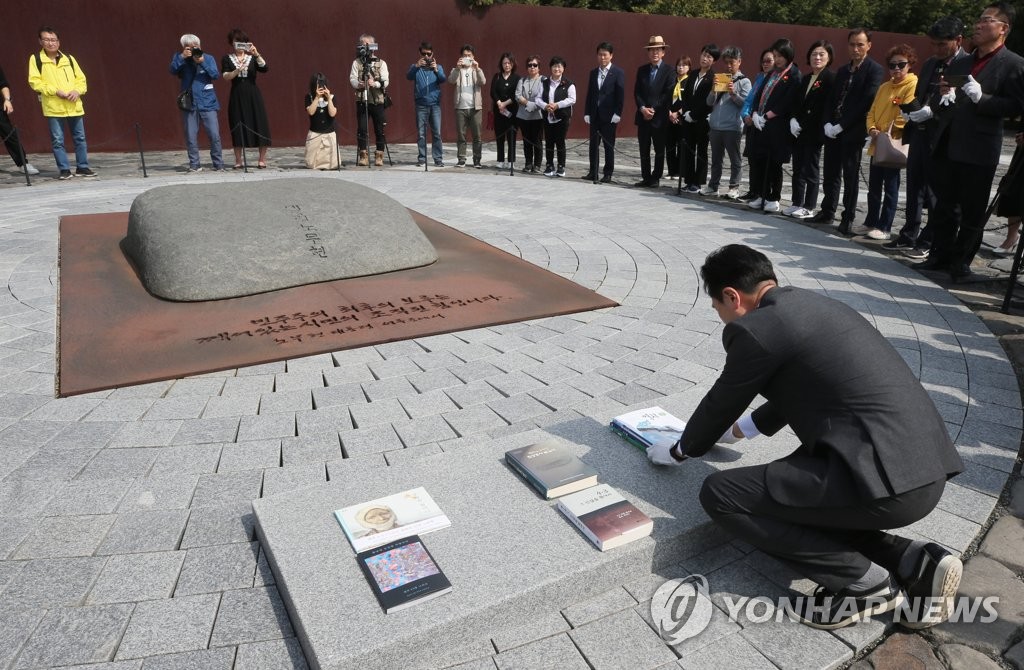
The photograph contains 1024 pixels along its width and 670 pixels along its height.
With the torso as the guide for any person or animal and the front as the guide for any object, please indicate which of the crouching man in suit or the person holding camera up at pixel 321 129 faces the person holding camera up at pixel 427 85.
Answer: the crouching man in suit

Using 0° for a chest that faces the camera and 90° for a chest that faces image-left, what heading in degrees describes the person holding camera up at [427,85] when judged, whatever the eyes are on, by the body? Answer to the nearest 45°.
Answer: approximately 0°

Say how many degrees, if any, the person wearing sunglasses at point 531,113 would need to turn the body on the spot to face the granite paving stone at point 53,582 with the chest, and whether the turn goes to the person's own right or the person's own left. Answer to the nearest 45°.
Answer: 0° — they already face it

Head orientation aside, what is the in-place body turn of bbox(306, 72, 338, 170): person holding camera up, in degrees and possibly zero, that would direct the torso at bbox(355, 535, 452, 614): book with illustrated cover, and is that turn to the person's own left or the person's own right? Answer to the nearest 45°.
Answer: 0° — they already face it
